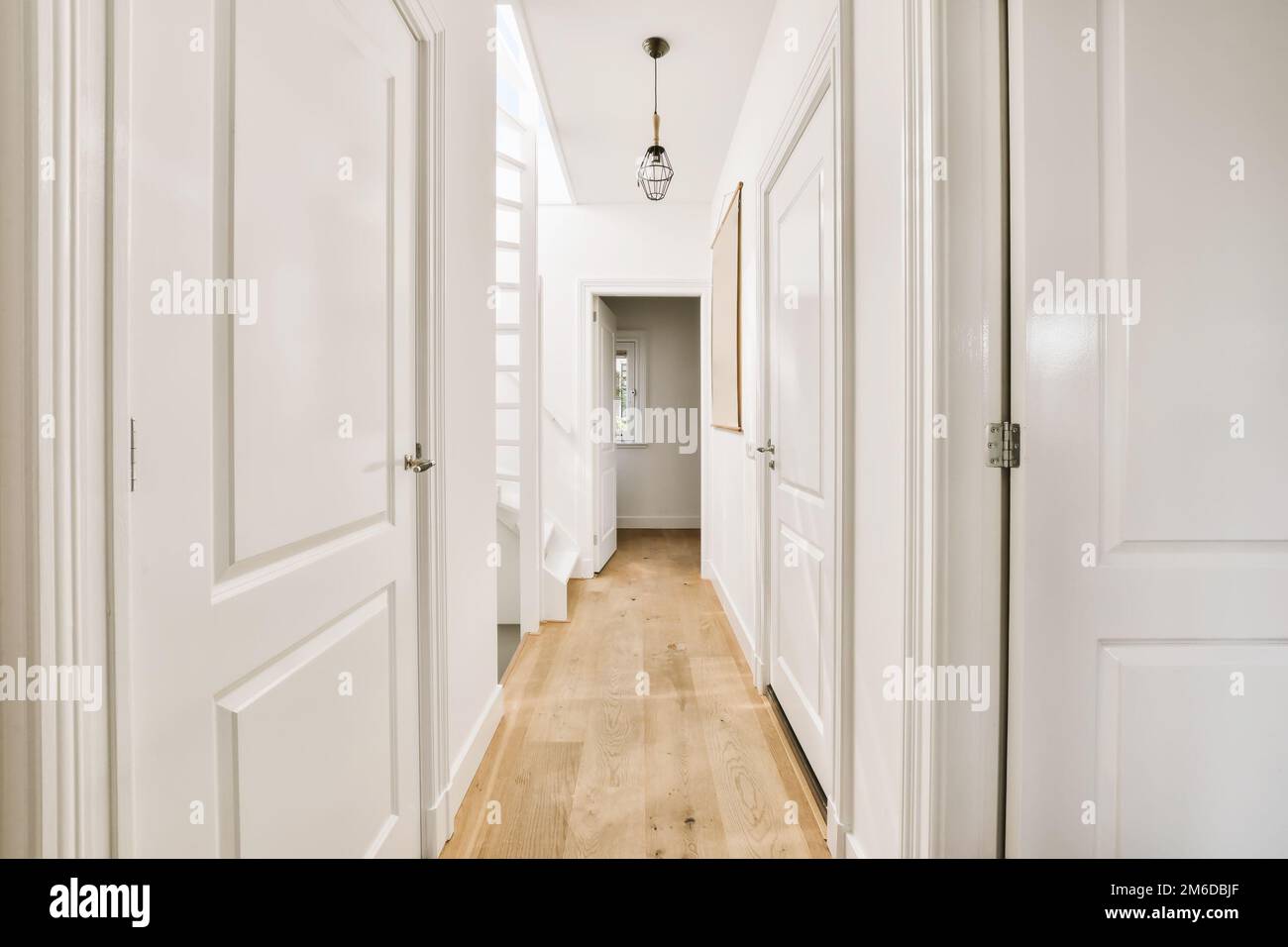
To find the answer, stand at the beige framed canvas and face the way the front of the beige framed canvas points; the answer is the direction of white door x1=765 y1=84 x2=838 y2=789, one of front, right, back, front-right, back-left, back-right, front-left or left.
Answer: left

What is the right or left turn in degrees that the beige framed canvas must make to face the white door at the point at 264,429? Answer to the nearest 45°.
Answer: approximately 90° to its left

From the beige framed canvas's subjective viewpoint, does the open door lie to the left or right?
on its right

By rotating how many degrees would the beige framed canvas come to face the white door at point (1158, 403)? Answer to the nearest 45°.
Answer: approximately 90° to its left

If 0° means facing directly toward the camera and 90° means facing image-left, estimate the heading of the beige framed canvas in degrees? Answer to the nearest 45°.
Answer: approximately 90°

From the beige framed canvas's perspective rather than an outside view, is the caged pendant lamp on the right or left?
on its left
